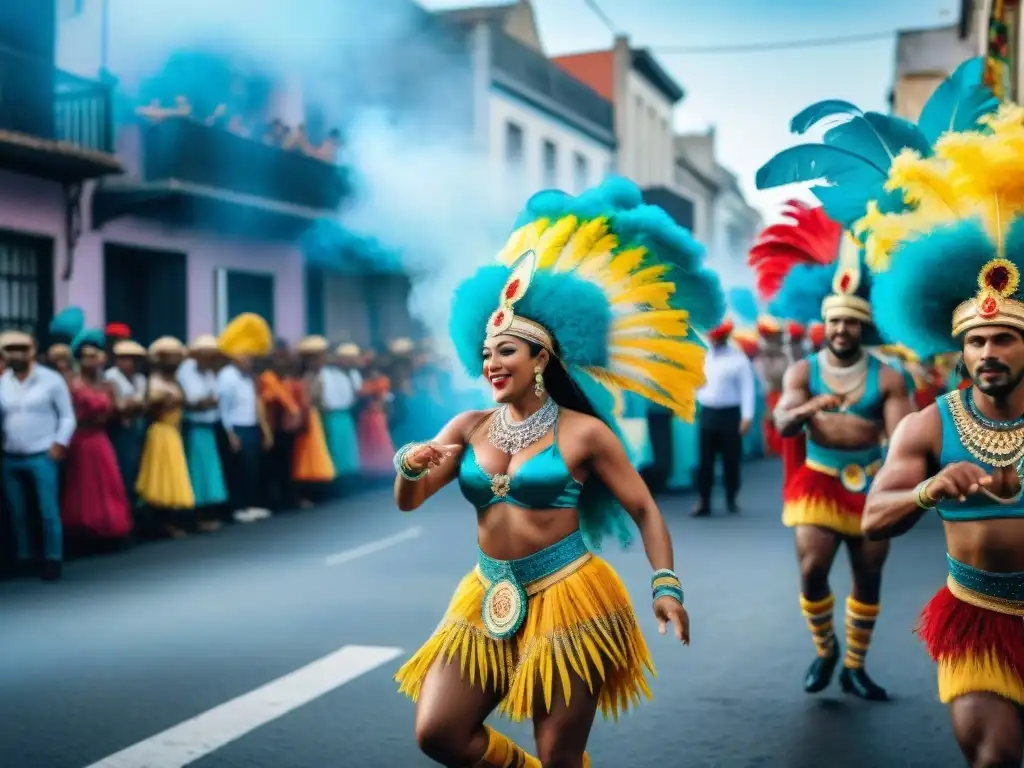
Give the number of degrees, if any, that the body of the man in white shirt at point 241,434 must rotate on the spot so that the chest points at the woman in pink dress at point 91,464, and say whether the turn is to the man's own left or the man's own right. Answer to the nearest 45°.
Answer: approximately 90° to the man's own right

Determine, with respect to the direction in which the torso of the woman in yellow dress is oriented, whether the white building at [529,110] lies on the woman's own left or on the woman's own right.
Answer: on the woman's own left

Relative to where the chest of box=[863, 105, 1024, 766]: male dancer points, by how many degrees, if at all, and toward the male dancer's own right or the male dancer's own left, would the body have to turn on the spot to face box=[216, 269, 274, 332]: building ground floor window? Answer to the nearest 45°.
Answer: approximately 135° to the male dancer's own right

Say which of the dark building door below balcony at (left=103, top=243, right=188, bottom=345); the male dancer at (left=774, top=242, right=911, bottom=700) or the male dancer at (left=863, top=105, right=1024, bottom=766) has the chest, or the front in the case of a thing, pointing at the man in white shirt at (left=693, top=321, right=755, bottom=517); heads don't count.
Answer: the dark building door below balcony

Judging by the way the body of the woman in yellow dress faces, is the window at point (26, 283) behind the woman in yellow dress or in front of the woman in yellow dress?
behind

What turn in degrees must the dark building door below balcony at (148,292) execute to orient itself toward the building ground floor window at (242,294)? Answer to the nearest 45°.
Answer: approximately 90° to its left

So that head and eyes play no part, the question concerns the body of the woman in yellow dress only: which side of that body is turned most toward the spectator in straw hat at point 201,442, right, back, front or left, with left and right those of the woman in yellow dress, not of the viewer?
left

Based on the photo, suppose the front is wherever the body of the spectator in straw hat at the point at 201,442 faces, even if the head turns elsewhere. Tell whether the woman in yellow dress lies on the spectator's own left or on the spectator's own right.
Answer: on the spectator's own right

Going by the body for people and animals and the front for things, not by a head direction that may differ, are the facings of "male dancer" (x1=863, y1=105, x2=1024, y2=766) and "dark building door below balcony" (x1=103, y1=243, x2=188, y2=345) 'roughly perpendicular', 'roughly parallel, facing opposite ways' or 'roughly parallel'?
roughly perpendicular

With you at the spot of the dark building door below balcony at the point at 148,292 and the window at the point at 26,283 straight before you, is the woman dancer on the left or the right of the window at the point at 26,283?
left

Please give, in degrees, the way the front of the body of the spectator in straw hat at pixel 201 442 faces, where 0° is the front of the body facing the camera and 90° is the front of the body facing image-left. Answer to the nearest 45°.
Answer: approximately 315°

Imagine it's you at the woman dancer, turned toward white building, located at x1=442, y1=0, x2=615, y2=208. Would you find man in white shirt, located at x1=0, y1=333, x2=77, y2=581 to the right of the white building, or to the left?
left

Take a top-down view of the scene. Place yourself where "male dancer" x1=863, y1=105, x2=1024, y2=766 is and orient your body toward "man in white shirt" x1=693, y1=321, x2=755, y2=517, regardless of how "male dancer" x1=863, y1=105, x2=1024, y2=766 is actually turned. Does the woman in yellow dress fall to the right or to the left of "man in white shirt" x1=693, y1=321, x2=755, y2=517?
left
